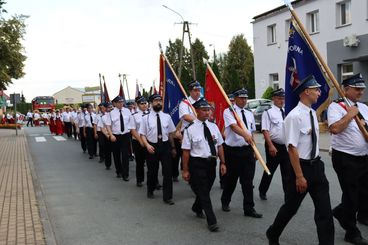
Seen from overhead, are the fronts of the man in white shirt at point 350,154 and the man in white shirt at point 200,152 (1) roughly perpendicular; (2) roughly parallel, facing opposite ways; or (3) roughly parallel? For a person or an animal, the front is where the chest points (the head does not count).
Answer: roughly parallel

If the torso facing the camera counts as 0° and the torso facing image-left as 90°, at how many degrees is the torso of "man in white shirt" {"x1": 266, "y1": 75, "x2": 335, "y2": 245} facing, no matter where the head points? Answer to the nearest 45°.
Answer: approximately 315°

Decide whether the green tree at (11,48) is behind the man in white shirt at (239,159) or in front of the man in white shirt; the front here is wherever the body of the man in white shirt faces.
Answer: behind

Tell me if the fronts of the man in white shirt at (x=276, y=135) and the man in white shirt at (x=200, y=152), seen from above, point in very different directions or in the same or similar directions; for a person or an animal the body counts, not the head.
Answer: same or similar directions

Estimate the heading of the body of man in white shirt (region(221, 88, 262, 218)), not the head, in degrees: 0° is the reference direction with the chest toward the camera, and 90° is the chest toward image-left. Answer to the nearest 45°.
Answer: approximately 315°

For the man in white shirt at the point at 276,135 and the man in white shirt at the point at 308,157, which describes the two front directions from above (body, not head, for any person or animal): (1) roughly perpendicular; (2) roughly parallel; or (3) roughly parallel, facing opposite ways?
roughly parallel

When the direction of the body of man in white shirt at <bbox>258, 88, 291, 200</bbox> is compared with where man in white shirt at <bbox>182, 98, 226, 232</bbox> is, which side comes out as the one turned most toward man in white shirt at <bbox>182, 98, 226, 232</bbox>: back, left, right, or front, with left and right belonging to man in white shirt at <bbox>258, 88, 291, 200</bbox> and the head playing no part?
right

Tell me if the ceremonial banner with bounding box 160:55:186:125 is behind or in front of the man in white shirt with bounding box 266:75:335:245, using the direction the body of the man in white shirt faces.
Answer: behind

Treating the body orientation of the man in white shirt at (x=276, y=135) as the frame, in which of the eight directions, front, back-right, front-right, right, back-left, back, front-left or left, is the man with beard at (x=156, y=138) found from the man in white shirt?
back-right

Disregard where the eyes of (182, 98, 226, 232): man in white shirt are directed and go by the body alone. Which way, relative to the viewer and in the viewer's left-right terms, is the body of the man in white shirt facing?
facing the viewer and to the right of the viewer

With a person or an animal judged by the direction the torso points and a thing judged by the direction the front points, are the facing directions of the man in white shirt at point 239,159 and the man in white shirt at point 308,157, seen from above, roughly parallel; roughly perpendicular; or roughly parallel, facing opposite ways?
roughly parallel

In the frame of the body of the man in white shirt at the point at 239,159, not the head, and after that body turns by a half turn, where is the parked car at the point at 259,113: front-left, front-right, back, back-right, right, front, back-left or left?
front-right

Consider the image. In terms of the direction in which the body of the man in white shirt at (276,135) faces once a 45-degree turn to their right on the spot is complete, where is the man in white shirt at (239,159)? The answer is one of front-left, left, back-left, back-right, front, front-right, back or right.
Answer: front-right

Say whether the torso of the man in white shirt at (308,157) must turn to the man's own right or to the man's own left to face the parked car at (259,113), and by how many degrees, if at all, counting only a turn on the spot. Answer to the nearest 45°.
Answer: approximately 135° to the man's own left
